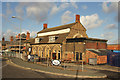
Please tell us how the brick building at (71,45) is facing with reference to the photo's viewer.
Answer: facing the viewer and to the left of the viewer
